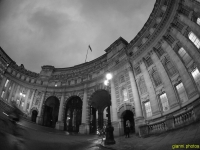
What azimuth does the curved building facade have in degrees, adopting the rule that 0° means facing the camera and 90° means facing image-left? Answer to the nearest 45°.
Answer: approximately 45°
